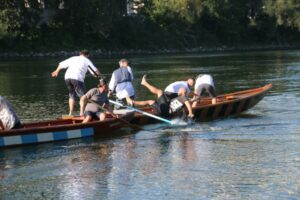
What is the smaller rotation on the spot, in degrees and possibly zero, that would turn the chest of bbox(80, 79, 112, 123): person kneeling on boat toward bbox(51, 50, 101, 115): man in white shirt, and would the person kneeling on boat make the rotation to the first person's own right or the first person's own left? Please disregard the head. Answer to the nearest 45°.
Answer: approximately 135° to the first person's own left

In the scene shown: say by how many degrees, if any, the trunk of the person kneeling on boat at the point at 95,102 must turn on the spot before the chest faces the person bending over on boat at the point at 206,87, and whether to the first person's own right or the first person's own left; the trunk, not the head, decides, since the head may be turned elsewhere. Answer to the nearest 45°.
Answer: approximately 90° to the first person's own left

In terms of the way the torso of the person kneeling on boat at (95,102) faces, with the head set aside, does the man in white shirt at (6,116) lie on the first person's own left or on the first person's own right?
on the first person's own right

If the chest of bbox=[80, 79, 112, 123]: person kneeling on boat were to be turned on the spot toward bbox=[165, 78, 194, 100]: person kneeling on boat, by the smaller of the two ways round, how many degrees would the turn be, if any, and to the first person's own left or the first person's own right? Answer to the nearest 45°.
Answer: approximately 90° to the first person's own left

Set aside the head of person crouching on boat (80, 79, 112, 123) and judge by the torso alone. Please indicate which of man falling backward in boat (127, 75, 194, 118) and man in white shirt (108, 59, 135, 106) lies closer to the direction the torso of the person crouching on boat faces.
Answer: the man falling backward in boat

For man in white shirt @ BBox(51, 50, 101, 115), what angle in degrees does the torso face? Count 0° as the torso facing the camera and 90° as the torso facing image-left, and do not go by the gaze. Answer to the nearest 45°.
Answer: approximately 225°

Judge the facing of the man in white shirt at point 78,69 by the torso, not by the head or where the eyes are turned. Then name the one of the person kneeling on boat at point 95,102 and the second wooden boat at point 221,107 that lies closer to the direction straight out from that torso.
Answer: the second wooden boat

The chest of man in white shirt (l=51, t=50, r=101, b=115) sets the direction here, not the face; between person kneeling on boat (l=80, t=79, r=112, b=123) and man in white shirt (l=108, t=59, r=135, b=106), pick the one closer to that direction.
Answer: the man in white shirt
